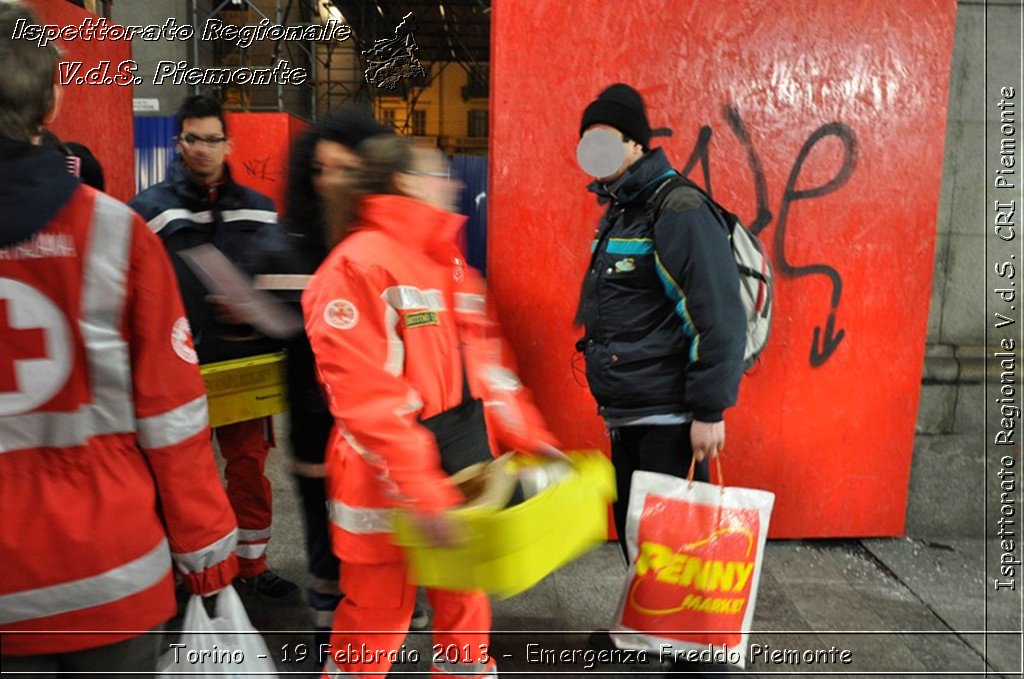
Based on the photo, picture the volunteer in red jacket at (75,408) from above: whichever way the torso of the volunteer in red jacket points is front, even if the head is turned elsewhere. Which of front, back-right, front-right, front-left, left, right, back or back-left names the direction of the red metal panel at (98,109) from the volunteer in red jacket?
front

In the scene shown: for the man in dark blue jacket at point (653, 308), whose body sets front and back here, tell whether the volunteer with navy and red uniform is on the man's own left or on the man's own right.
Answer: on the man's own right

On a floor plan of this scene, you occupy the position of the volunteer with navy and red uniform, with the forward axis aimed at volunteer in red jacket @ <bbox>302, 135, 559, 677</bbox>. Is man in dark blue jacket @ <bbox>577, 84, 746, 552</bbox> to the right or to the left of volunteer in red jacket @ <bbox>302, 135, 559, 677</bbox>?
left

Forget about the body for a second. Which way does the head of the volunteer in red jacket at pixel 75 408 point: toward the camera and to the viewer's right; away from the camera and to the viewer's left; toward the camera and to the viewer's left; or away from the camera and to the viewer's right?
away from the camera and to the viewer's right

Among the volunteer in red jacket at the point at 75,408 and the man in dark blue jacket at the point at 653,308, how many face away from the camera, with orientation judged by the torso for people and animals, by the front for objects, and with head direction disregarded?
1

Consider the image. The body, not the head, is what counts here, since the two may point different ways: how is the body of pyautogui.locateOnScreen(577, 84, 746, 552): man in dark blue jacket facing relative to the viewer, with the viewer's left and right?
facing the viewer and to the left of the viewer

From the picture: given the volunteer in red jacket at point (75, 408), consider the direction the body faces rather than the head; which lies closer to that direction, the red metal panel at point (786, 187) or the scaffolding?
the scaffolding

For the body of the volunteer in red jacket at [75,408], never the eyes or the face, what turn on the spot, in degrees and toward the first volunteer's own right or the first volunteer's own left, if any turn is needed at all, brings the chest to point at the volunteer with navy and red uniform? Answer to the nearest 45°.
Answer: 0° — they already face them

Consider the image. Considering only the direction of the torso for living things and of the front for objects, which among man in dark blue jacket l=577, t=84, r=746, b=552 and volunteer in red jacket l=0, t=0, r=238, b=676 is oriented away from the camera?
the volunteer in red jacket

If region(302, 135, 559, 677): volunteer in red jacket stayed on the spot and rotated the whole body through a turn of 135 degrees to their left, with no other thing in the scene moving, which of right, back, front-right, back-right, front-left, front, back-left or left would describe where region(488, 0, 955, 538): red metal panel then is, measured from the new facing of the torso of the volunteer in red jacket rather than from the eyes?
front-right

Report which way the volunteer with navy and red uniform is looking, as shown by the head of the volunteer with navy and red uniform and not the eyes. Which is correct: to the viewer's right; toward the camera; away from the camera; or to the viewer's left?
toward the camera

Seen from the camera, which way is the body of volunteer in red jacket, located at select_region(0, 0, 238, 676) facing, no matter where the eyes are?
away from the camera
